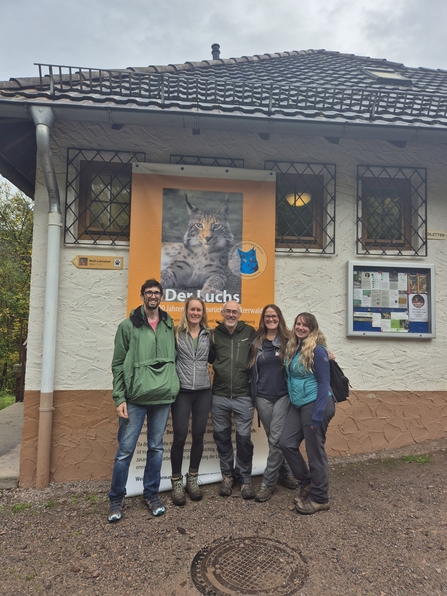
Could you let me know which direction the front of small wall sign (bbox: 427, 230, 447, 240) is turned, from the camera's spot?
facing the viewer

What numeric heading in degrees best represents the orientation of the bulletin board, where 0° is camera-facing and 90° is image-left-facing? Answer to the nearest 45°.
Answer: approximately 0°

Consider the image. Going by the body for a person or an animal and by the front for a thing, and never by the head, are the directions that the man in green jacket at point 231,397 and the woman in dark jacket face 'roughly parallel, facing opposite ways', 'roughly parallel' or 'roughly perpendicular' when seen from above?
roughly parallel

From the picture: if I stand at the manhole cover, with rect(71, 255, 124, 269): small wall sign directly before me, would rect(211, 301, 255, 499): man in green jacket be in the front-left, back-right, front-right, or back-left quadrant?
front-right

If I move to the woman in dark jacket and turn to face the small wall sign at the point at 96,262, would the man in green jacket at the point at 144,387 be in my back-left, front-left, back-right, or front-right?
front-left

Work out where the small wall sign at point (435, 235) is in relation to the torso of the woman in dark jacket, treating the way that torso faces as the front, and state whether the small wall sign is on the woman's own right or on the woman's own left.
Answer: on the woman's own left

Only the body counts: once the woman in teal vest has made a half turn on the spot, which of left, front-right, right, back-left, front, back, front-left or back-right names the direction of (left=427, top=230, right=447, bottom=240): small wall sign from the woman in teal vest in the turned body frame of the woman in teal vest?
front

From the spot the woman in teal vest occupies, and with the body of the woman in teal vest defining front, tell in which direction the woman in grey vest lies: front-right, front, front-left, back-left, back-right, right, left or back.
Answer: front-right

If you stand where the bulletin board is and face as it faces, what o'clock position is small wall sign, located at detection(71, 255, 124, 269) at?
The small wall sign is roughly at 2 o'clock from the bulletin board.

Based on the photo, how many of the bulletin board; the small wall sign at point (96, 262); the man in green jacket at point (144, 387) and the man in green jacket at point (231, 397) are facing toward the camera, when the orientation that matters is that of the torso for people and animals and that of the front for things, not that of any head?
4

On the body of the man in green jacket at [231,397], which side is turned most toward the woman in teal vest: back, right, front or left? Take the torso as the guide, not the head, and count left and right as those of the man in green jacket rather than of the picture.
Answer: left

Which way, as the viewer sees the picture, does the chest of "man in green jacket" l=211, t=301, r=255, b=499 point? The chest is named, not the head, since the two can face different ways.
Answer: toward the camera

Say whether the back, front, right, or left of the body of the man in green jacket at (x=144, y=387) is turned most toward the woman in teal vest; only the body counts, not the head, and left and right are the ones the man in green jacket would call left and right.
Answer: left

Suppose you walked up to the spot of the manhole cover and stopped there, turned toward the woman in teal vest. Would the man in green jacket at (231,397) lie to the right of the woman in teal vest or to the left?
left
